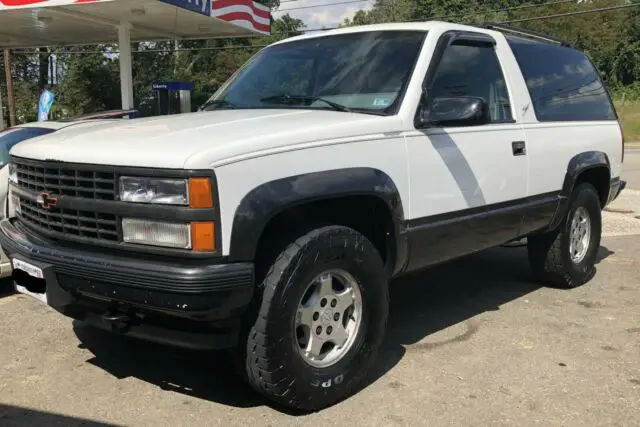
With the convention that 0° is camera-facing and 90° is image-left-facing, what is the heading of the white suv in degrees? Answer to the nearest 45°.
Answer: approximately 45°

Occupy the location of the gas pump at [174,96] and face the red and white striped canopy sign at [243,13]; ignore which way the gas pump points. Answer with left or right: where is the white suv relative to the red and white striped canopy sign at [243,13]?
right

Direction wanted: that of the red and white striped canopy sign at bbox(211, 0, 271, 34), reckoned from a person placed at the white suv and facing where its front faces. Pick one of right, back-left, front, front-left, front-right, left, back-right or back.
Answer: back-right

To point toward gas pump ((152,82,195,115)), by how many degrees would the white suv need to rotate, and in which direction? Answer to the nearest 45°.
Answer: approximately 135° to its right

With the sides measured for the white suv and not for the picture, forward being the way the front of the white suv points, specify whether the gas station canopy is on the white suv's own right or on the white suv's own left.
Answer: on the white suv's own right
